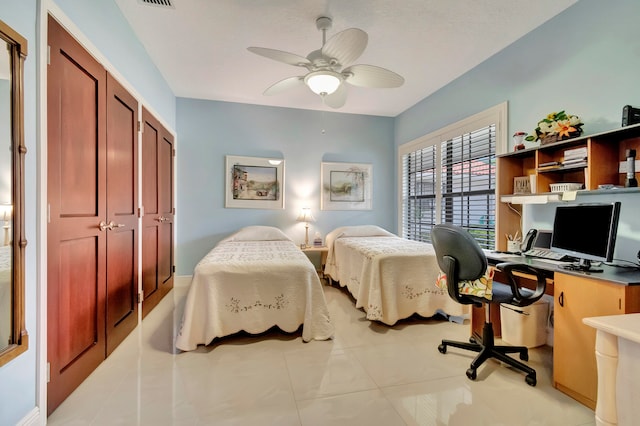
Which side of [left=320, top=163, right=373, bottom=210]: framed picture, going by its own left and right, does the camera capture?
front

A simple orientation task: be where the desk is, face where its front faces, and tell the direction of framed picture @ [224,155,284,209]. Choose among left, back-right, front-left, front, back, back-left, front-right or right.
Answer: front-right

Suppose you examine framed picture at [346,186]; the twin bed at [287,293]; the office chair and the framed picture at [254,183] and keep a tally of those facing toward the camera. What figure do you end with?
3

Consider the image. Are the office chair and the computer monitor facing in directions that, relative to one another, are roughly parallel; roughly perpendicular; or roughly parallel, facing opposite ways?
roughly parallel, facing opposite ways

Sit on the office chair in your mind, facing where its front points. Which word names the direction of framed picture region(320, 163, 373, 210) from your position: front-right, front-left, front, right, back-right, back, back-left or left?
left

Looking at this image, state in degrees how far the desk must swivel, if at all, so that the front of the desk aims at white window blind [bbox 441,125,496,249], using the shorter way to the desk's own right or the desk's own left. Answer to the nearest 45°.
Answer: approximately 90° to the desk's own right

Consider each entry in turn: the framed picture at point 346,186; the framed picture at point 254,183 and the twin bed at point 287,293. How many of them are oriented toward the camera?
3

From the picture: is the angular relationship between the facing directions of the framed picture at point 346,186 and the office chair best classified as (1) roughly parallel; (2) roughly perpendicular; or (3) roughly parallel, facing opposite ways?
roughly perpendicular

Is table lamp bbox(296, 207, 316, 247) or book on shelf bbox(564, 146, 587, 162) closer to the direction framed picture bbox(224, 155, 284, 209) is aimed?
the book on shelf

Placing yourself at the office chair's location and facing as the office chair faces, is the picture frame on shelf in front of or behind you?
in front

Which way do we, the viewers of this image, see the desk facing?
facing the viewer and to the left of the viewer

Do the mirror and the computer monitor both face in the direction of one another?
yes

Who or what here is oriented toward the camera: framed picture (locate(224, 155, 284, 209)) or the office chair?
the framed picture

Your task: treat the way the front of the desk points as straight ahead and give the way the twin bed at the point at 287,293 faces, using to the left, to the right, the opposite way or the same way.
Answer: to the left

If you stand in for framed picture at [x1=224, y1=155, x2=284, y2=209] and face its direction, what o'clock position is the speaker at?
The speaker is roughly at 11 o'clock from the framed picture.

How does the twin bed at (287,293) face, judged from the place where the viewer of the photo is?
facing the viewer

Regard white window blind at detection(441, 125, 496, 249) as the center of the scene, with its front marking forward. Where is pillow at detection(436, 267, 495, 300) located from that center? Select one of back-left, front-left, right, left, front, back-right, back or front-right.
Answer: front-left

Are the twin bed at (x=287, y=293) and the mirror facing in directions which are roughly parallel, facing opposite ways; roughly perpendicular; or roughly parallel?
roughly perpendicular

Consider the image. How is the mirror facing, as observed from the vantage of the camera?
facing the viewer and to the right of the viewer

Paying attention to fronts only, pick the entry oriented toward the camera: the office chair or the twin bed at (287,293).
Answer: the twin bed

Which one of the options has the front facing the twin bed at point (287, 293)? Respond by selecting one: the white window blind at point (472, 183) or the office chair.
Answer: the white window blind
